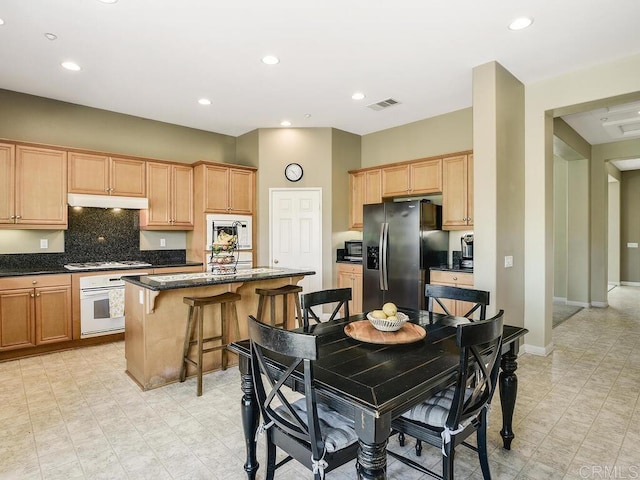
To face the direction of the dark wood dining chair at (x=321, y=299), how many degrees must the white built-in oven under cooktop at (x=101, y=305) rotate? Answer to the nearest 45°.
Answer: approximately 45° to its left

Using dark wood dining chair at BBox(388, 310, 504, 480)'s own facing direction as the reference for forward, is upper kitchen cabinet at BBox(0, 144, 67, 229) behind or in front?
in front

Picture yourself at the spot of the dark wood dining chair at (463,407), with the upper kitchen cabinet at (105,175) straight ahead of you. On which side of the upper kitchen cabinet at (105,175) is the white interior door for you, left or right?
right

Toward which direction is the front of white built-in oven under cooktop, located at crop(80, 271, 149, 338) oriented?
toward the camera

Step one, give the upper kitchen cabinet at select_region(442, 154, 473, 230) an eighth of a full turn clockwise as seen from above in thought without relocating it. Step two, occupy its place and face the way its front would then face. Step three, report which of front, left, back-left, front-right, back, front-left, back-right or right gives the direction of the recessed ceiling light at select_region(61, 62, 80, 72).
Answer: front-left

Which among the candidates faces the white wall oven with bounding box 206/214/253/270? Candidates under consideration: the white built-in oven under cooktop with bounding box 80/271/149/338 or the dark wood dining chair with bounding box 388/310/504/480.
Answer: the dark wood dining chair

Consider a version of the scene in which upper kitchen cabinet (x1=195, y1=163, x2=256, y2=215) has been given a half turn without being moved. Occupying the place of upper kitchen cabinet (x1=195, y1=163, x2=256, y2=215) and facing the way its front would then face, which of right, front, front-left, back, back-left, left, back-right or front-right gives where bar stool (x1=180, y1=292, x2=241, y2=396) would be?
back-left

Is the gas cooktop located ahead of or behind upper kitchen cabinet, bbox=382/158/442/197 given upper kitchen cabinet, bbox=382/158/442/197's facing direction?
ahead

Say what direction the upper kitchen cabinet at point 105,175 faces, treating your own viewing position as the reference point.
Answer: facing the viewer

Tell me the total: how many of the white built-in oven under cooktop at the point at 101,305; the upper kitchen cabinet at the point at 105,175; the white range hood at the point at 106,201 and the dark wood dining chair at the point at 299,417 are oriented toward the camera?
3

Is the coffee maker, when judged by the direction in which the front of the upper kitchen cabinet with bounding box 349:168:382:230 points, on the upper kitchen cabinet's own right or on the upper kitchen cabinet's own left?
on the upper kitchen cabinet's own left

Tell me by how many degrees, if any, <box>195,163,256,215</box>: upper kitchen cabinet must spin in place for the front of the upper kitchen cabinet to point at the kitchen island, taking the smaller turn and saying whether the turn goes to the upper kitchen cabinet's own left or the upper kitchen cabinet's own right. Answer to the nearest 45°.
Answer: approximately 45° to the upper kitchen cabinet's own right

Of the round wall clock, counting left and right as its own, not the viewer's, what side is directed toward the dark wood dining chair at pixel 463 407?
front

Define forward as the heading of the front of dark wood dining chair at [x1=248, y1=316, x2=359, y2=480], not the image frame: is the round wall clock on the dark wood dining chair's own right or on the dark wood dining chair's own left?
on the dark wood dining chair's own left

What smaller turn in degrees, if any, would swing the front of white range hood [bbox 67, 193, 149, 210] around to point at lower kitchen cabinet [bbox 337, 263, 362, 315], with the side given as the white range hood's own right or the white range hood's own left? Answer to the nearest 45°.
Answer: approximately 90° to the white range hood's own left
